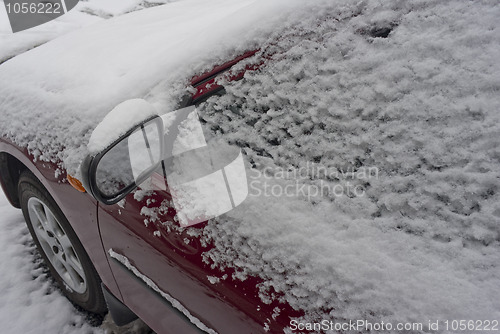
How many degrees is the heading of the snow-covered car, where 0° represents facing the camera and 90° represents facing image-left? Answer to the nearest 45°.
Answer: approximately 135°
